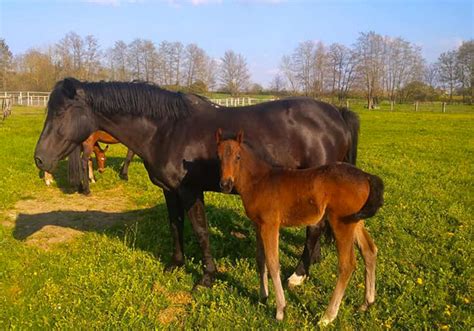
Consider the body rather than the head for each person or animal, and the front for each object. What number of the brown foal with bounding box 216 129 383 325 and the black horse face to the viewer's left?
2

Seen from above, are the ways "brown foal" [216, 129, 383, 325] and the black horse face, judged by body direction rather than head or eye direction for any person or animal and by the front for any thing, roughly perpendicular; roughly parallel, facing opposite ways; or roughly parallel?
roughly parallel

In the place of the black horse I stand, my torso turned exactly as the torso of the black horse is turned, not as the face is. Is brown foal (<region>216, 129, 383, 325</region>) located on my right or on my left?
on my left

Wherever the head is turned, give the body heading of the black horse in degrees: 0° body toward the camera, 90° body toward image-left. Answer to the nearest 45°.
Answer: approximately 90°

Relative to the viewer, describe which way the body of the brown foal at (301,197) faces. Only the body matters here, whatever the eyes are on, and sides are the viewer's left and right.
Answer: facing to the left of the viewer
